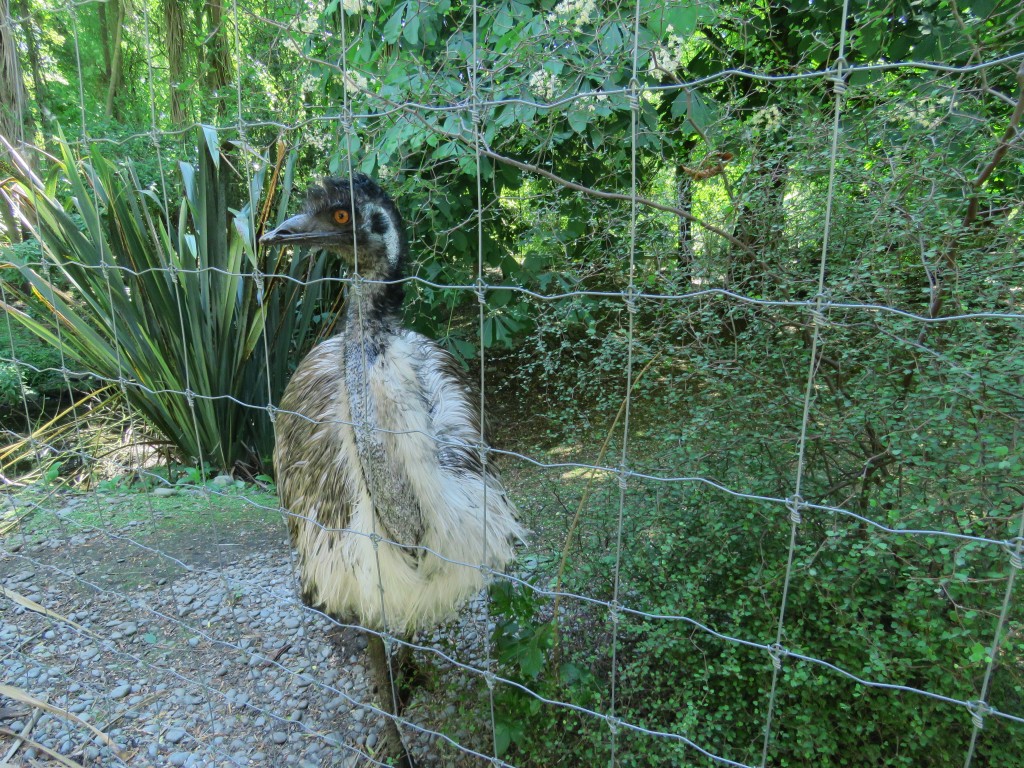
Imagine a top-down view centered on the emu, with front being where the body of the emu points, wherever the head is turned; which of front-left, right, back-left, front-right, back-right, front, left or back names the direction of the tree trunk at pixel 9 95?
back-right

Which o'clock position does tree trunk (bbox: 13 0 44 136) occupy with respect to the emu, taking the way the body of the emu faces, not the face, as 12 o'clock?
The tree trunk is roughly at 5 o'clock from the emu.

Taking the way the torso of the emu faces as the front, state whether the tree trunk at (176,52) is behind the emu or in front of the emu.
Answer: behind

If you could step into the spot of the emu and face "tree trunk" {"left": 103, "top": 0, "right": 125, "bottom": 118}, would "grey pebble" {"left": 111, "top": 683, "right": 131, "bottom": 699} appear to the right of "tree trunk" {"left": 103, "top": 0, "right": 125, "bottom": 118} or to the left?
left

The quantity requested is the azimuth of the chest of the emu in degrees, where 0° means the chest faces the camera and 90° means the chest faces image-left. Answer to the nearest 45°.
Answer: approximately 0°
